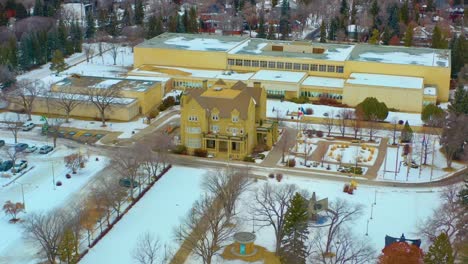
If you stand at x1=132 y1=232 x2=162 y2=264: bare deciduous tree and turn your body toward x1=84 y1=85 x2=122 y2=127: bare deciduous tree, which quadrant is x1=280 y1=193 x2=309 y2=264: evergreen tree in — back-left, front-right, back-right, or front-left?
back-right

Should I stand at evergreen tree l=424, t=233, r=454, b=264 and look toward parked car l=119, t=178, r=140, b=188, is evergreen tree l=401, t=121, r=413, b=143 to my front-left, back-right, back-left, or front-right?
front-right

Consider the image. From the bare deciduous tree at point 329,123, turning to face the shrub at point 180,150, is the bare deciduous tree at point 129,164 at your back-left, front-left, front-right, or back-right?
front-left

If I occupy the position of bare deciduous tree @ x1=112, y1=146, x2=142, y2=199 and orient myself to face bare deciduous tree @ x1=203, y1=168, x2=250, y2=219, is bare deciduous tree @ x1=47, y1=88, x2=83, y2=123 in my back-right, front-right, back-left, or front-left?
back-left

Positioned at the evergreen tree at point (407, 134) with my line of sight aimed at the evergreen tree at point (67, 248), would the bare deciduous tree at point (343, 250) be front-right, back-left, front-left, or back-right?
front-left

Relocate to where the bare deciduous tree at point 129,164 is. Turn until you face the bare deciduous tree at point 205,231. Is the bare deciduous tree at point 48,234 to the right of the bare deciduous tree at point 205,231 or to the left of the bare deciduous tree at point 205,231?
right
